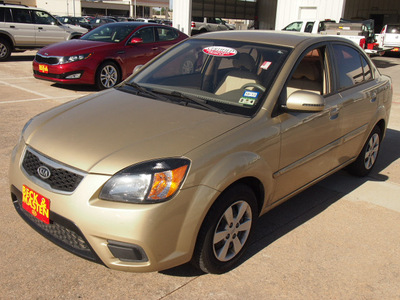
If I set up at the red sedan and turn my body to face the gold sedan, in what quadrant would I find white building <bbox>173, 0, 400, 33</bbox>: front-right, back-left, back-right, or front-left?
back-left

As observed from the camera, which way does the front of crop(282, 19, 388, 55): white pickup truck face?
facing away from the viewer and to the left of the viewer

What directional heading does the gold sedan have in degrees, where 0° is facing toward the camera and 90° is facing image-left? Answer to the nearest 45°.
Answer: approximately 45°

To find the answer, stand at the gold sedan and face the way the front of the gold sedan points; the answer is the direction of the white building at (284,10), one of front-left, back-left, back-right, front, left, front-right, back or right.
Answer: back-right

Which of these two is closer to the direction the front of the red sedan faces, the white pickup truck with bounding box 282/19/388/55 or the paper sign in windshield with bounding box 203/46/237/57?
the paper sign in windshield

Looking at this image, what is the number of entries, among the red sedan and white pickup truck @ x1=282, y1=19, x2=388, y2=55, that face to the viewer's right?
0
